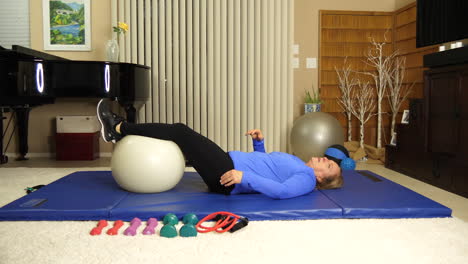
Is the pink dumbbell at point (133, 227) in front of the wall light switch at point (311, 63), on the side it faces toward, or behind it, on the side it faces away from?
in front

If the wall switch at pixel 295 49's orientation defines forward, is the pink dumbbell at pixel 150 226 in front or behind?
in front

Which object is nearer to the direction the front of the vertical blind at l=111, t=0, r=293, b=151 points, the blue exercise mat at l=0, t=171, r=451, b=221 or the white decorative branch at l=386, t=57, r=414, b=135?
the blue exercise mat

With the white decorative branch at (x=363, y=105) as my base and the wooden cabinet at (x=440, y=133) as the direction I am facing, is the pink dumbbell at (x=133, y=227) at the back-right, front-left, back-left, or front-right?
front-right

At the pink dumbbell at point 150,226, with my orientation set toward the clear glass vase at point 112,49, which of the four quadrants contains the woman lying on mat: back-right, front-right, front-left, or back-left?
front-right

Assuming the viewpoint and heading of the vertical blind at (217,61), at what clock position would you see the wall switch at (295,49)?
The wall switch is roughly at 8 o'clock from the vertical blind.

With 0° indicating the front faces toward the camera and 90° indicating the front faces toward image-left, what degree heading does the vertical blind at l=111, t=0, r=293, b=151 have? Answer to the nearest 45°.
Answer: approximately 0°

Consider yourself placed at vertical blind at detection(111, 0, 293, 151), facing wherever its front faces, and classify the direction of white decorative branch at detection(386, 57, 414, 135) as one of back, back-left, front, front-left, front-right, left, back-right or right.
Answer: left

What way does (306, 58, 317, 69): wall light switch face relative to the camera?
toward the camera

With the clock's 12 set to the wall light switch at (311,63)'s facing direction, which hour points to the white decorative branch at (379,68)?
The white decorative branch is roughly at 9 o'clock from the wall light switch.
